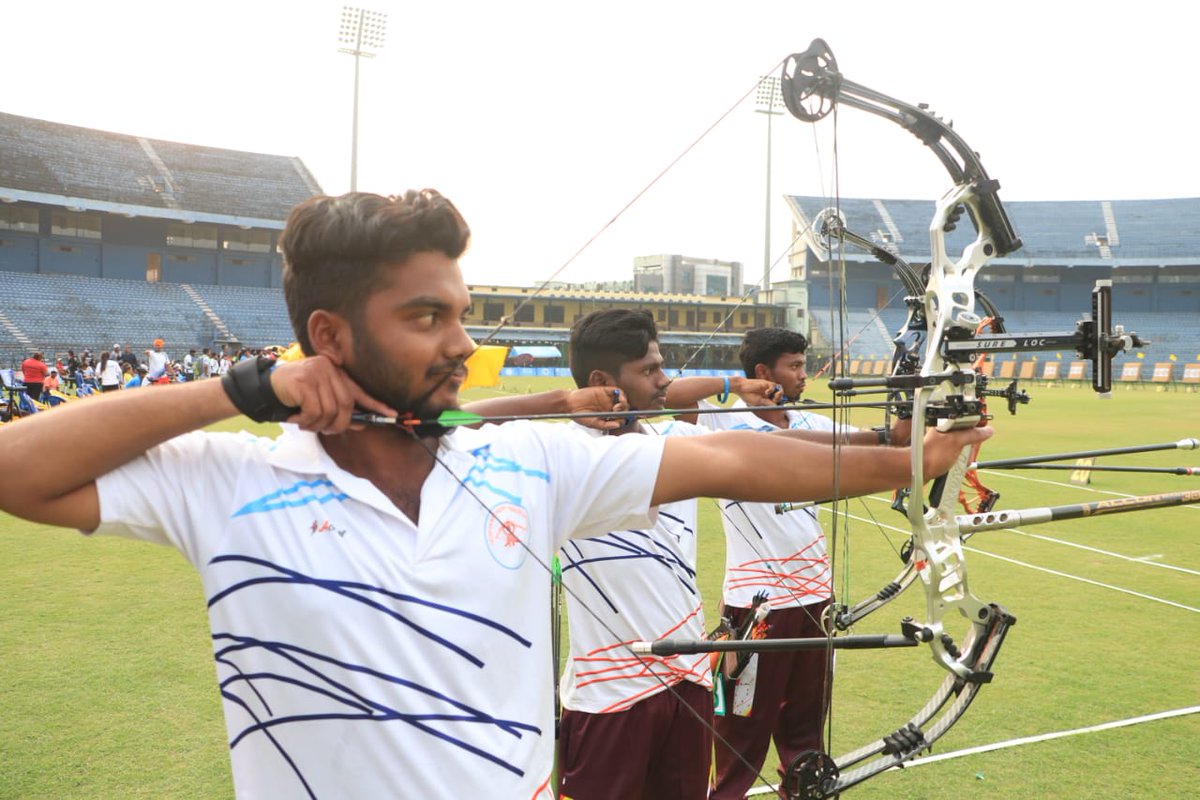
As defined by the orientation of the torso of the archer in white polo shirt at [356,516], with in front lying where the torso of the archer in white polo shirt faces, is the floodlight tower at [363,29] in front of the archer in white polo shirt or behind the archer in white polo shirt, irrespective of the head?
behind

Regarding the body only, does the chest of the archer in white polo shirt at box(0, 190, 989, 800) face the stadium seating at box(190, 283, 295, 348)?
no

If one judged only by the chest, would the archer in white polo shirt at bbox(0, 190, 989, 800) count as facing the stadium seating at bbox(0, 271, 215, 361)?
no

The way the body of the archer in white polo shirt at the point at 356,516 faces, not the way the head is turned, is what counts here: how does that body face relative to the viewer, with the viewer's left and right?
facing the viewer

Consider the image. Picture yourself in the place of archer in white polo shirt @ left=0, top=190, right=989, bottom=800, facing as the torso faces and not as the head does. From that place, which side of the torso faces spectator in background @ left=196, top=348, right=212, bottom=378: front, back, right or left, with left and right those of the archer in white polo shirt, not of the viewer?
back
